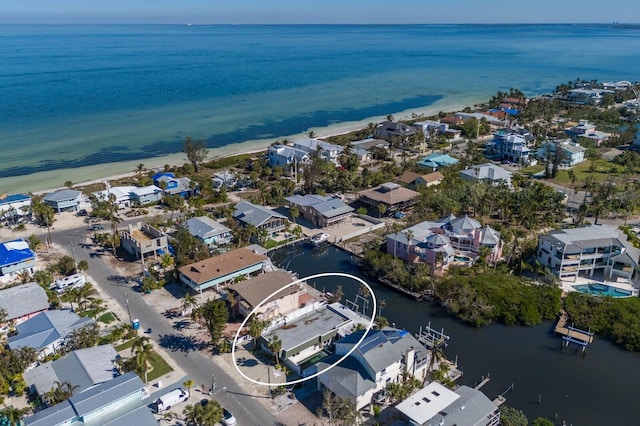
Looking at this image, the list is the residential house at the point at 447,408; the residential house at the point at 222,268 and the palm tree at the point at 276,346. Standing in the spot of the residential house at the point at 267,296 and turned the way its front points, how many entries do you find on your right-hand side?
1

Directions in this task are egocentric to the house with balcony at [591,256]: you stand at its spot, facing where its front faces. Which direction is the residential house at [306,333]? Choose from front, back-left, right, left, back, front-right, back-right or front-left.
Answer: front-right

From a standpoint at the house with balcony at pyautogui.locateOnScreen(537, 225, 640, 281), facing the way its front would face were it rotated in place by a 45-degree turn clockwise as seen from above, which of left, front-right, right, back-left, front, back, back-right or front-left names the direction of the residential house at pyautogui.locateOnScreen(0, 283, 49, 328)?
front

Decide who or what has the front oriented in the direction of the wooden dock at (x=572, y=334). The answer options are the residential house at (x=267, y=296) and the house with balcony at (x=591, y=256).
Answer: the house with balcony

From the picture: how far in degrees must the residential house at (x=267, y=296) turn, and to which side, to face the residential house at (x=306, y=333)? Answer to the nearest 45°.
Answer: approximately 90° to its left

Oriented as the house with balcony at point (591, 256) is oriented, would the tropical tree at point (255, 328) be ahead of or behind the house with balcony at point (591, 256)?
ahead

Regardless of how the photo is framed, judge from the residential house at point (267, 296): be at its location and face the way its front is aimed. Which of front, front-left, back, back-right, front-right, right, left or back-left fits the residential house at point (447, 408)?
left

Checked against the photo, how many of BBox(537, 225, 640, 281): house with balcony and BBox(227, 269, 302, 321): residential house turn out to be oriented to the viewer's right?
0

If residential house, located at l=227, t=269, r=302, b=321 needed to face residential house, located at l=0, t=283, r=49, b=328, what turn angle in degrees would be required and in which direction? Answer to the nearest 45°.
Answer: approximately 45° to its right

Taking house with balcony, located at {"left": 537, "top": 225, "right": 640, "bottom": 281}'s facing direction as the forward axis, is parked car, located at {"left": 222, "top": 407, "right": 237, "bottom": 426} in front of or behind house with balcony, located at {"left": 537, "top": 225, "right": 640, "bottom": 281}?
in front

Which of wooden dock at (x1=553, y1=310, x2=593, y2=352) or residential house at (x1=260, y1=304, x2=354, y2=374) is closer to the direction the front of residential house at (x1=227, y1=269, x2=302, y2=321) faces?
the residential house

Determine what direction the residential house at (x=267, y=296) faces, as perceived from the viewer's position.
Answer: facing the viewer and to the left of the viewer
